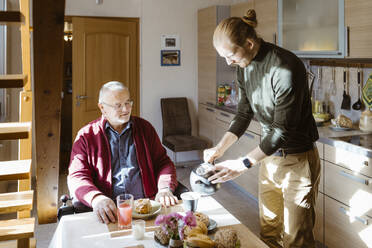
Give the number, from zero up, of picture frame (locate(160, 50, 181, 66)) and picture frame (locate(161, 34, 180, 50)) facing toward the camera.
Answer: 2

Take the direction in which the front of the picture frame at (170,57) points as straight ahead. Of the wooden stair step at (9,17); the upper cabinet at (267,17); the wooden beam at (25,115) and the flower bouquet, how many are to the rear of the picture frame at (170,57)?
0

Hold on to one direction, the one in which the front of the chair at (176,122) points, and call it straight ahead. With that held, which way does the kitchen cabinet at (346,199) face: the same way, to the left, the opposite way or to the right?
to the right

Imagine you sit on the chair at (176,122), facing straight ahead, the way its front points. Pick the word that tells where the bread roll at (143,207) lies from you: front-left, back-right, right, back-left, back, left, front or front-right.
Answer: front-right

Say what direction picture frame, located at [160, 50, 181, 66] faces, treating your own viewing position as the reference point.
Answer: facing the viewer

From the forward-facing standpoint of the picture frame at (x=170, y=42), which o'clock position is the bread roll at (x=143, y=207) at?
The bread roll is roughly at 12 o'clock from the picture frame.

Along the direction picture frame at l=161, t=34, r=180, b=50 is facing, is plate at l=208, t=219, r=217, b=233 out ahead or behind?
ahead

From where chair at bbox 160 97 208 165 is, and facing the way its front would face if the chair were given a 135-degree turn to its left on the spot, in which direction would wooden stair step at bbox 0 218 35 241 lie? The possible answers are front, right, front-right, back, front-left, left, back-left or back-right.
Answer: back

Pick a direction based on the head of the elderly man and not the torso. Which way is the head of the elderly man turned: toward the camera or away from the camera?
toward the camera

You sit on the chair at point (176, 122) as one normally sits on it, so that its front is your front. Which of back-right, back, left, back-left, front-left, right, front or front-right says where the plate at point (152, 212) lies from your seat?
front-right

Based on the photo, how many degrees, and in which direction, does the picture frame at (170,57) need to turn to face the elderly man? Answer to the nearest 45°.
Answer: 0° — it already faces them

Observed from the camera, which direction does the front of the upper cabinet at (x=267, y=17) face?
facing the viewer and to the left of the viewer

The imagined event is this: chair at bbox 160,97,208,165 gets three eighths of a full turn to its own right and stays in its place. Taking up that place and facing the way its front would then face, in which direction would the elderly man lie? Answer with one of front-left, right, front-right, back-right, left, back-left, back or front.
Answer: left

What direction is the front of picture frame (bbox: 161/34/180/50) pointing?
toward the camera
